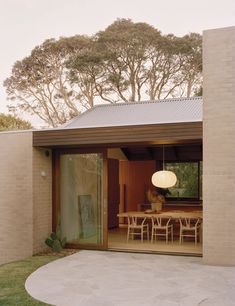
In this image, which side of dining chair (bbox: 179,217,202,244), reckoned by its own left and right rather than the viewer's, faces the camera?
back

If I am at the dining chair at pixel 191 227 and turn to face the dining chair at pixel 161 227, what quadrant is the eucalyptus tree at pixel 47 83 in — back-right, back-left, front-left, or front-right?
front-right

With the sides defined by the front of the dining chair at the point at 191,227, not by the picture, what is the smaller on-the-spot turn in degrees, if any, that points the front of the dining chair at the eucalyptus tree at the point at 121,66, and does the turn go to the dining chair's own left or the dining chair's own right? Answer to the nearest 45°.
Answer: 0° — it already faces it

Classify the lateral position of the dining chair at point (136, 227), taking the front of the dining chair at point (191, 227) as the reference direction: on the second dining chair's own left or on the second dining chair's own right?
on the second dining chair's own left

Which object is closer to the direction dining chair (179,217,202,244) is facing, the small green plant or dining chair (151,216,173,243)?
the dining chair

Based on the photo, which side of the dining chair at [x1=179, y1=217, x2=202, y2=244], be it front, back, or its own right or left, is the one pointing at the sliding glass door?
left

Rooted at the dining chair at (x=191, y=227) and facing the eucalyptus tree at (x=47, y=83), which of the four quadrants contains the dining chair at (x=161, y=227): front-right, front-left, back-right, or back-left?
front-left

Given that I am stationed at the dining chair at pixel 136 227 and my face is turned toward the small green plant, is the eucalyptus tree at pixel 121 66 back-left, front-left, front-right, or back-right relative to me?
back-right

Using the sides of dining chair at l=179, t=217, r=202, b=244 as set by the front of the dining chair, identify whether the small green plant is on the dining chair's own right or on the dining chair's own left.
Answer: on the dining chair's own left

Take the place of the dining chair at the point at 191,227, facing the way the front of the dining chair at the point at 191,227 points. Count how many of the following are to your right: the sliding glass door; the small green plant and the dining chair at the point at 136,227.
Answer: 0

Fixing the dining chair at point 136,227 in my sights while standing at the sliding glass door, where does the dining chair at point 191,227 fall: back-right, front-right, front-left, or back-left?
front-right
